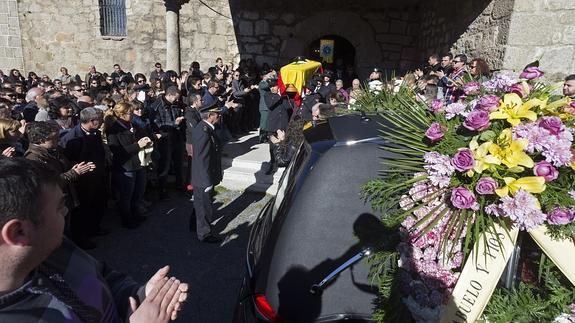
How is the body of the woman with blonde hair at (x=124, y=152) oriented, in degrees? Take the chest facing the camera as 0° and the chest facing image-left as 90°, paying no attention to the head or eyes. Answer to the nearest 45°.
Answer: approximately 270°

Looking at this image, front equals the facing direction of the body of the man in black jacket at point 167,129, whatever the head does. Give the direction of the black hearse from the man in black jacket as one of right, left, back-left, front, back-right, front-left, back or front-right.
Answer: front-right

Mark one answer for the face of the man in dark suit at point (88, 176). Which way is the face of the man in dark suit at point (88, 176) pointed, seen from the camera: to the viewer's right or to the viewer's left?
to the viewer's right

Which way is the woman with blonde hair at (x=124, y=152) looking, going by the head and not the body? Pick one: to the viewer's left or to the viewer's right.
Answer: to the viewer's right

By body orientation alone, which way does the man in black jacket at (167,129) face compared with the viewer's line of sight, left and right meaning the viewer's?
facing the viewer and to the right of the viewer
